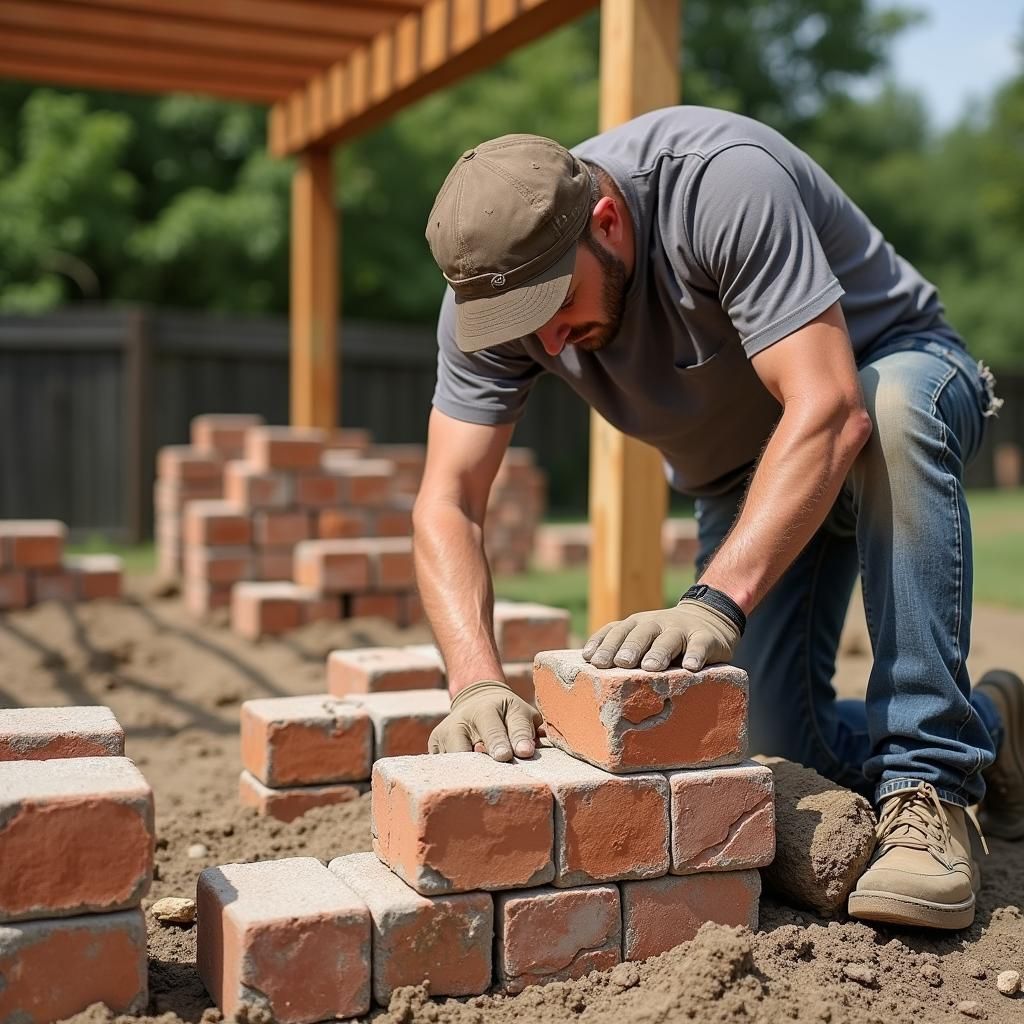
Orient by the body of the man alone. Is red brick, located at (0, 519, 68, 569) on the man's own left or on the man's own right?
on the man's own right

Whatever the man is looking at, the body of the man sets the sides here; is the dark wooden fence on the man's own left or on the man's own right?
on the man's own right

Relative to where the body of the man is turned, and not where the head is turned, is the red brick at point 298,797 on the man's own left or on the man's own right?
on the man's own right

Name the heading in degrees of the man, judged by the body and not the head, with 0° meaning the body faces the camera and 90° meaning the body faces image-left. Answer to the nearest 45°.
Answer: approximately 45°

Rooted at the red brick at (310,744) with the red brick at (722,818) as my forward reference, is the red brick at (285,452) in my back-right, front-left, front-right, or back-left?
back-left

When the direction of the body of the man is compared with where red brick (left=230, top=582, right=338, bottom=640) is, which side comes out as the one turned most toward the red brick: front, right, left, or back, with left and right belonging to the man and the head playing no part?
right
